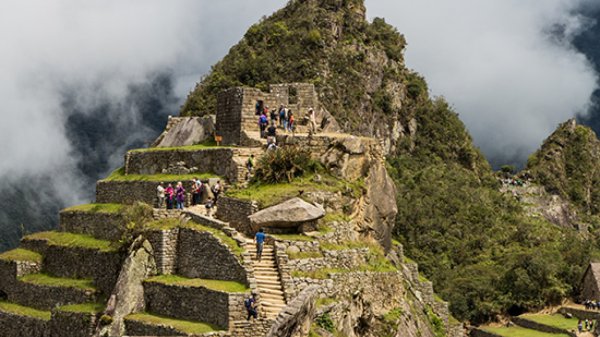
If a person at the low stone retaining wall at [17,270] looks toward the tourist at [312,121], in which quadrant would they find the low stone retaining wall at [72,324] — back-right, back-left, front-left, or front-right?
front-right

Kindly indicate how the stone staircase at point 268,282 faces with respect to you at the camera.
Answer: facing the viewer

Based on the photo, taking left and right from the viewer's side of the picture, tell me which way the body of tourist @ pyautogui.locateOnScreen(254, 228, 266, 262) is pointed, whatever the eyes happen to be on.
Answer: facing away from the viewer

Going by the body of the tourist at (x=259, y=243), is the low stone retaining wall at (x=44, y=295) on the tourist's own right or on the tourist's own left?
on the tourist's own left

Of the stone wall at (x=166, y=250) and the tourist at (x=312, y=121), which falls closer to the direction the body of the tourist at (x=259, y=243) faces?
the tourist

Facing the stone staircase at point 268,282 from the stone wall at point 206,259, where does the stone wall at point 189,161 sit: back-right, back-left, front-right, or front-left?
back-left

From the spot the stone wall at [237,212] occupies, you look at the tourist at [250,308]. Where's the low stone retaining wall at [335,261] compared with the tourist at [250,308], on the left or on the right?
left

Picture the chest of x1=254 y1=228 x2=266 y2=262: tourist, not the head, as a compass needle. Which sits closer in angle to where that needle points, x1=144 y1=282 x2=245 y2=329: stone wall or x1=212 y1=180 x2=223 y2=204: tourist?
the tourist
